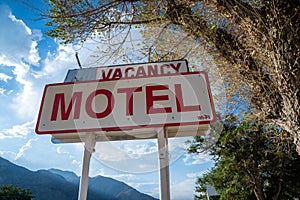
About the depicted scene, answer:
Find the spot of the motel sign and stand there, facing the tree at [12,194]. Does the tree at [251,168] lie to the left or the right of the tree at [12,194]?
right

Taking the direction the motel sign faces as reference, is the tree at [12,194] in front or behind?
behind

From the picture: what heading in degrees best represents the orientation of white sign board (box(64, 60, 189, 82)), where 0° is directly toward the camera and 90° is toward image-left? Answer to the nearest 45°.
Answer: approximately 0°

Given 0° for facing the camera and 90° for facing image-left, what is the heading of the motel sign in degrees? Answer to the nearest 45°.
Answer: approximately 0°
